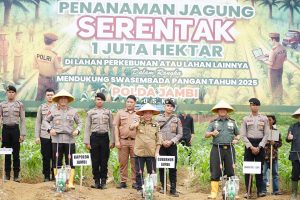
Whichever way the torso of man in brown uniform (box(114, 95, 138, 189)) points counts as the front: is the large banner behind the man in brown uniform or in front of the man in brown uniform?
behind

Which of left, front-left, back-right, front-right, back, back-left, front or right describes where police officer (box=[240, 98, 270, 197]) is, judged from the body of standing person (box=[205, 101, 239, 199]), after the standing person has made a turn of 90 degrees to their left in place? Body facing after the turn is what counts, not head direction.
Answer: front-left

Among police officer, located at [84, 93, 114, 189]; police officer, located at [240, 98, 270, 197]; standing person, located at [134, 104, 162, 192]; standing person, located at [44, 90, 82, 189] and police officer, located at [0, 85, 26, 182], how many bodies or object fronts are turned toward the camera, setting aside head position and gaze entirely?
5

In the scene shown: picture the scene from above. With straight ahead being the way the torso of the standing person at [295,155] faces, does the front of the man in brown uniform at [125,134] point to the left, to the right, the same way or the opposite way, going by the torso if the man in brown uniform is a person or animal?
the same way

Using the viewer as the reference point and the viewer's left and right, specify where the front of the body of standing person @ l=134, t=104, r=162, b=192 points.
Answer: facing the viewer

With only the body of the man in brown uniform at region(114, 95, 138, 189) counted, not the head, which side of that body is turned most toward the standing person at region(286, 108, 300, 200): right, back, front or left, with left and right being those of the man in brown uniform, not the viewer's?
left

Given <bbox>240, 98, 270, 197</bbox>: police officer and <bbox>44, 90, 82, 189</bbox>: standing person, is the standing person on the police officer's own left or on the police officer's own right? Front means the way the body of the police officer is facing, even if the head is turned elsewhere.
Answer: on the police officer's own right

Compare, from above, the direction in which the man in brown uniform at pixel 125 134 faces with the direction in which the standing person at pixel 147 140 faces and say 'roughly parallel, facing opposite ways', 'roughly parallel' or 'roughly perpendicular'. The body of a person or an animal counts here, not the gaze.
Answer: roughly parallel

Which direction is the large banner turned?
toward the camera

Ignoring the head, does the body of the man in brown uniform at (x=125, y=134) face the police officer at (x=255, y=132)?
no

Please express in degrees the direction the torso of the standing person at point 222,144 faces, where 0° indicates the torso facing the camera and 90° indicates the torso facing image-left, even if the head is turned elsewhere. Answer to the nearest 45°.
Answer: approximately 0°

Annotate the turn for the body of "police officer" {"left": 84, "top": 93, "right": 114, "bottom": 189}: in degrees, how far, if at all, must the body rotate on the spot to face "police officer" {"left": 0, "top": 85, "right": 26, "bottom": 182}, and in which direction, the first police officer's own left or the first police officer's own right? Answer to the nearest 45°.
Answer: approximately 90° to the first police officer's own right

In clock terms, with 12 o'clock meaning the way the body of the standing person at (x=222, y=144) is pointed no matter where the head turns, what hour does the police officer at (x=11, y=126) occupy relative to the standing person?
The police officer is roughly at 3 o'clock from the standing person.

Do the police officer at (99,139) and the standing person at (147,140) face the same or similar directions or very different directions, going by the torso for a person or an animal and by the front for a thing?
same or similar directions

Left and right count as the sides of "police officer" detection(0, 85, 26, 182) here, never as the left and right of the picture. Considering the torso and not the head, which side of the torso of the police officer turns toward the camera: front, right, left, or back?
front

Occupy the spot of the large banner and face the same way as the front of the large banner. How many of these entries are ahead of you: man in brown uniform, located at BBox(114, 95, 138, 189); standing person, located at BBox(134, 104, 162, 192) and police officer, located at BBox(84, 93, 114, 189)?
3

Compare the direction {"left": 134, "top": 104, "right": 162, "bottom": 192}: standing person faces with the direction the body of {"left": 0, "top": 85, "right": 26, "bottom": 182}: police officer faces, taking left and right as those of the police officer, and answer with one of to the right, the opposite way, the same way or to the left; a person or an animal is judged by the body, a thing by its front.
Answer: the same way

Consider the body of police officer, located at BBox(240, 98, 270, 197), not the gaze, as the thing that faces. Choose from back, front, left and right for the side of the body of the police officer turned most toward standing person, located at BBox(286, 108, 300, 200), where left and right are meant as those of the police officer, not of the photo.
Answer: left
